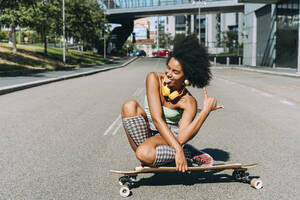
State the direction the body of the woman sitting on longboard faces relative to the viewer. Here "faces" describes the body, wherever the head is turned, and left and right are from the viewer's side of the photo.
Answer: facing the viewer and to the left of the viewer

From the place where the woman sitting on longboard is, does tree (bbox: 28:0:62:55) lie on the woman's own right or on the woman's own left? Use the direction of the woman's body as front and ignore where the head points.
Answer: on the woman's own right
